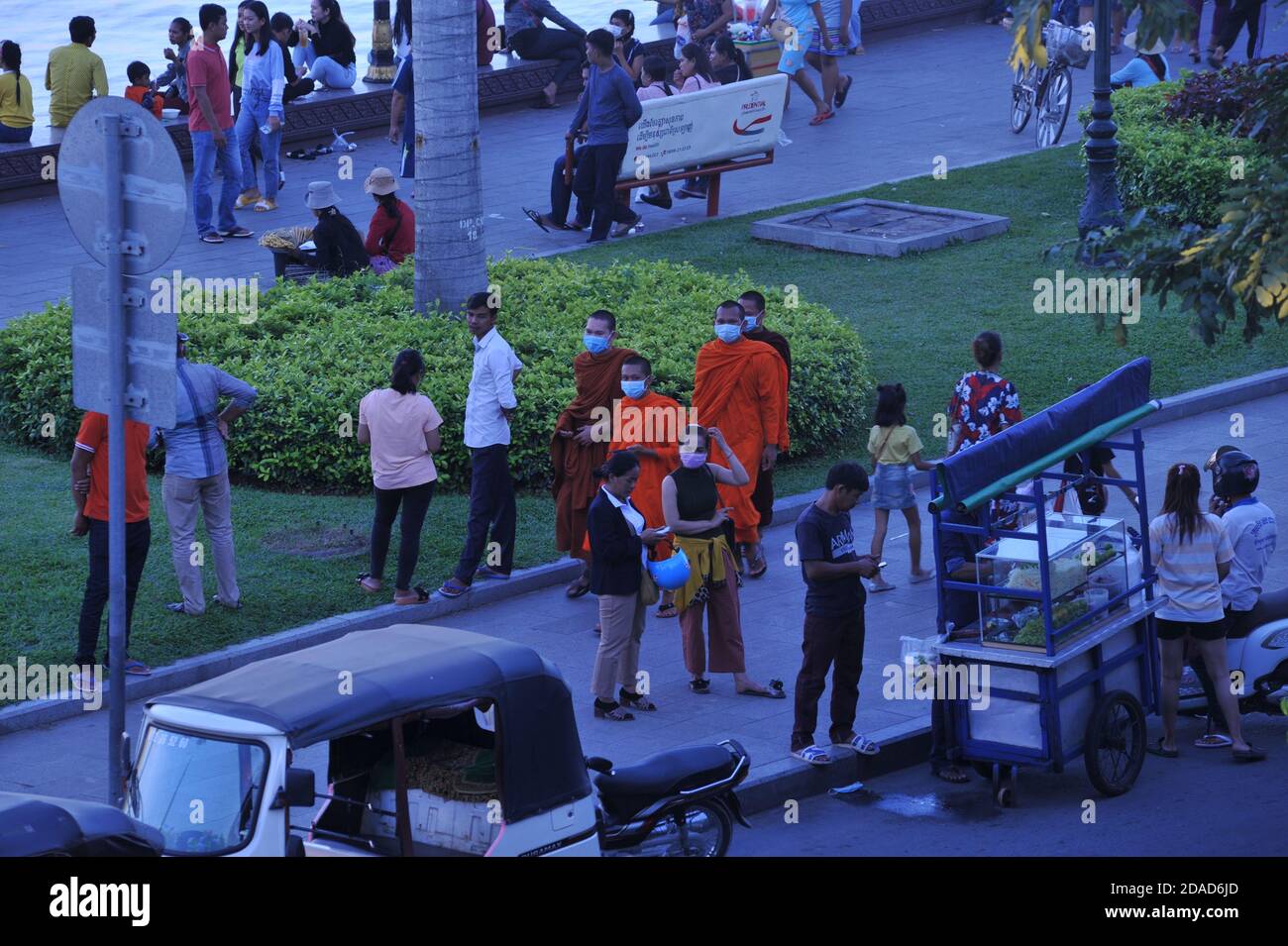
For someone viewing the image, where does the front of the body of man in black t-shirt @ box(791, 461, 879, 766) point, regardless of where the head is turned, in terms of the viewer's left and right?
facing the viewer and to the right of the viewer

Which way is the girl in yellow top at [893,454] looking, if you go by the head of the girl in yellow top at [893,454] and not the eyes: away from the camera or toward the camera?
away from the camera

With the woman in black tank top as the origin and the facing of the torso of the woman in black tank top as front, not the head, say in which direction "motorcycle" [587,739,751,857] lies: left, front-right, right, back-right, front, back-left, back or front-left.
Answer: front

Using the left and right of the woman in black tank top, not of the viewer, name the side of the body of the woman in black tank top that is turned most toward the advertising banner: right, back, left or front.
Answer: back

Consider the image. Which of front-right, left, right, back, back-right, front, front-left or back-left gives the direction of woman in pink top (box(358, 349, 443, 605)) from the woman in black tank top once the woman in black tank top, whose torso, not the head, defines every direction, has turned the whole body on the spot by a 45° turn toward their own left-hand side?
back

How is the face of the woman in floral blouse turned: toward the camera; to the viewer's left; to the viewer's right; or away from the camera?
away from the camera

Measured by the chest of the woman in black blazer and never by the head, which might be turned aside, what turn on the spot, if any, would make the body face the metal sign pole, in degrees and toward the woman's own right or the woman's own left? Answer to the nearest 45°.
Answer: approximately 135° to the woman's own right

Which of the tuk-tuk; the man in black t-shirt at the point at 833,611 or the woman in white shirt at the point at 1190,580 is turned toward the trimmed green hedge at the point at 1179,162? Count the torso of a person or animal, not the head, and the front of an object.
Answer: the woman in white shirt

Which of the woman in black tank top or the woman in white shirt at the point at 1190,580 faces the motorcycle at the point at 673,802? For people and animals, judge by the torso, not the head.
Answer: the woman in black tank top

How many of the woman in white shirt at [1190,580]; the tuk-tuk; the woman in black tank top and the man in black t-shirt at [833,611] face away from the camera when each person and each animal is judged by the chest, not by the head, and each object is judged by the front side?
1

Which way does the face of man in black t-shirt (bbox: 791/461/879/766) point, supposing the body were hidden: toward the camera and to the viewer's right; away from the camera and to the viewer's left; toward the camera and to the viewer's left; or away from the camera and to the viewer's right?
toward the camera and to the viewer's right

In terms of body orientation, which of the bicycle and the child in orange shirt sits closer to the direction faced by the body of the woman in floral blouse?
the bicycle

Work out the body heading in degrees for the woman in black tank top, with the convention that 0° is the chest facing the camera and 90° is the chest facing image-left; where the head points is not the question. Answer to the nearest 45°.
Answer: approximately 0°
